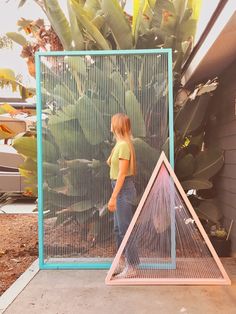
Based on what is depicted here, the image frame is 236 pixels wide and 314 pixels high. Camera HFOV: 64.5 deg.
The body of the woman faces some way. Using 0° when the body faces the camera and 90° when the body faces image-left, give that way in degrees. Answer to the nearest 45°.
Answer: approximately 90°
